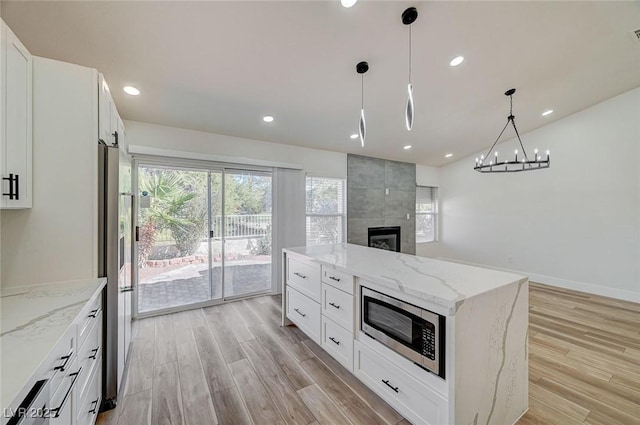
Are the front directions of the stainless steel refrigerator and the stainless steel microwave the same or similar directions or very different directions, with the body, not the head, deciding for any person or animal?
very different directions

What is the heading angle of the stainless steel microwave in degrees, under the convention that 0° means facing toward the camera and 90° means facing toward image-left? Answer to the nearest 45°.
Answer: approximately 45°

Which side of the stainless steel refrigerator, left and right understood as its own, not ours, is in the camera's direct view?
right

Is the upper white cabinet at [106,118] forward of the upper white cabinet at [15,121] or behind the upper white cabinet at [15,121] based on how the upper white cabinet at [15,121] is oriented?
forward

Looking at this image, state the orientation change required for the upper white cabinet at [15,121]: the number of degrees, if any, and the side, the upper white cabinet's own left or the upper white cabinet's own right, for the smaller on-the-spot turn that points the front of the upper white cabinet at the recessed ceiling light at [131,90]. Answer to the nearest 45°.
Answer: approximately 45° to the upper white cabinet's own left

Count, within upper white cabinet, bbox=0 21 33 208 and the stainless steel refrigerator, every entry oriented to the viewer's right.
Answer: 2

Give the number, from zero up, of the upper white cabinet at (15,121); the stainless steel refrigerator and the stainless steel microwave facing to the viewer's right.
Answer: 2

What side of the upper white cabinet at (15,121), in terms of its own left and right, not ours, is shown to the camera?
right

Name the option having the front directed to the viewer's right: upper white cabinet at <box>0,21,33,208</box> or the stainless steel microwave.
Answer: the upper white cabinet

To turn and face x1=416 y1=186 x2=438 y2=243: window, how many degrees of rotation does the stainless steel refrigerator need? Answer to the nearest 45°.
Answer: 0° — it already faces it

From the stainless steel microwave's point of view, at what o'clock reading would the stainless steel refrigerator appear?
The stainless steel refrigerator is roughly at 1 o'clock from the stainless steel microwave.
